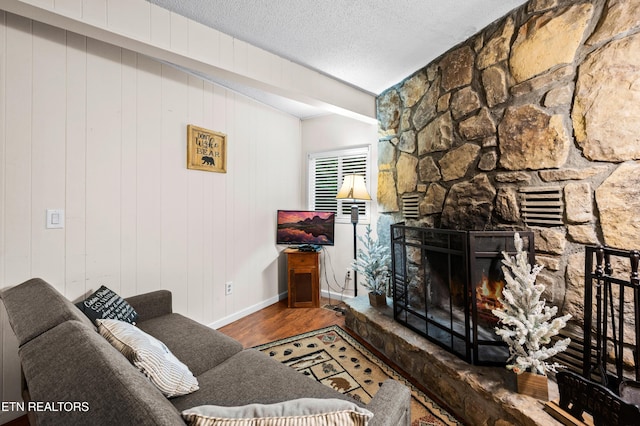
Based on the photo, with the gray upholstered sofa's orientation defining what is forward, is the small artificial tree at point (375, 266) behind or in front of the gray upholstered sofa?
in front

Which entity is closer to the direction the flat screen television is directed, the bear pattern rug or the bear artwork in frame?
the bear pattern rug

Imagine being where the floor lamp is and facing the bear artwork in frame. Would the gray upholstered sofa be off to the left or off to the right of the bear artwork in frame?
left

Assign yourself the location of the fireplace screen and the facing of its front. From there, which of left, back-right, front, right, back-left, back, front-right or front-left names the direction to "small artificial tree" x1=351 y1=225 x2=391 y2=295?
right

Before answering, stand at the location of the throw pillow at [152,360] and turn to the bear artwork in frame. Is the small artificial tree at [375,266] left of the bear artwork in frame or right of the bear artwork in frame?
right

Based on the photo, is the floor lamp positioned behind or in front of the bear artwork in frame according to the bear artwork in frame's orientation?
in front

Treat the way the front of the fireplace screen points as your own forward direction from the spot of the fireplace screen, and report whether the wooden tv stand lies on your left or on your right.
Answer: on your right

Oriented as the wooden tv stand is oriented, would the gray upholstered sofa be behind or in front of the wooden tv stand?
in front

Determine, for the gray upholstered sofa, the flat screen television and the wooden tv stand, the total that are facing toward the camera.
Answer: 2

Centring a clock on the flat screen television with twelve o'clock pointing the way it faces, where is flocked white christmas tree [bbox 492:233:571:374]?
The flocked white christmas tree is roughly at 11 o'clock from the flat screen television.

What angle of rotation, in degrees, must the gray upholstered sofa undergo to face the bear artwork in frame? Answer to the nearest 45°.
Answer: approximately 45° to its left

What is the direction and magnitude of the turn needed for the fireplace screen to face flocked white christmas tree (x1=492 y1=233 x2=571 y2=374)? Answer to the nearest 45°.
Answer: approximately 90° to its left

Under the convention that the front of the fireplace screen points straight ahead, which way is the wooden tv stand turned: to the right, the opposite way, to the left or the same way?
to the left

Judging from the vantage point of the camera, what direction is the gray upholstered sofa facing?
facing away from the viewer and to the right of the viewer

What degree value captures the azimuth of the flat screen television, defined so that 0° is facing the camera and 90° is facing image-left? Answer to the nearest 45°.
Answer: approximately 0°
